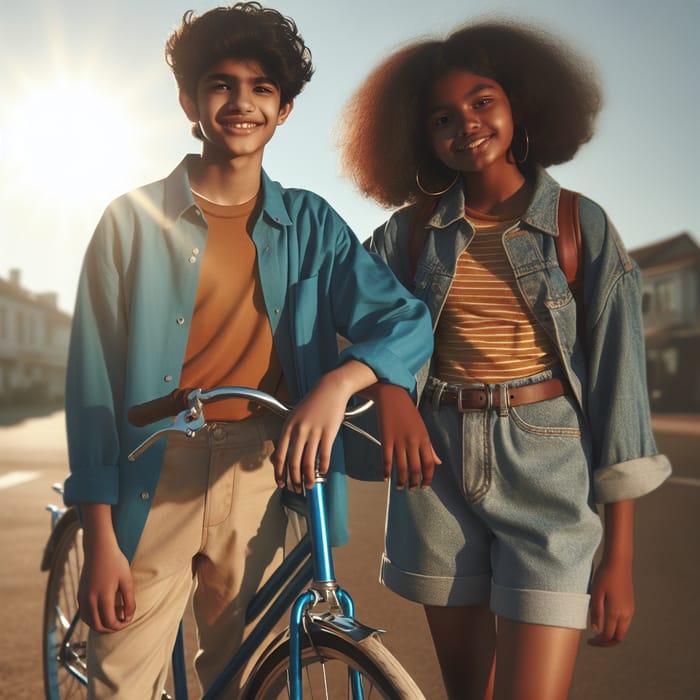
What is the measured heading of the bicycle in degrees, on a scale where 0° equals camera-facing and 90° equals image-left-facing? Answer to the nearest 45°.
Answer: approximately 315°

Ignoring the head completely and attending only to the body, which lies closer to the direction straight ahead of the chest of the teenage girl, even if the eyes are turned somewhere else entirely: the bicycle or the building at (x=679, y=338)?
the bicycle

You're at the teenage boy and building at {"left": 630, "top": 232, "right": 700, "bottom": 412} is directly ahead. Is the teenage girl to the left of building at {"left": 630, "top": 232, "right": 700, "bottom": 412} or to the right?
right

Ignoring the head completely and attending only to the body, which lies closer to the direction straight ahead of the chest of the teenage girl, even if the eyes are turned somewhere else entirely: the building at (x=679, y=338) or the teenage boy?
the teenage boy

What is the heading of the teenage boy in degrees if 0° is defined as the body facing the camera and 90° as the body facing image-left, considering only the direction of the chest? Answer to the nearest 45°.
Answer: approximately 0°

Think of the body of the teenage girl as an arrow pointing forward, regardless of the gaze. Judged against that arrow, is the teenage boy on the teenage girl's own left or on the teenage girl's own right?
on the teenage girl's own right

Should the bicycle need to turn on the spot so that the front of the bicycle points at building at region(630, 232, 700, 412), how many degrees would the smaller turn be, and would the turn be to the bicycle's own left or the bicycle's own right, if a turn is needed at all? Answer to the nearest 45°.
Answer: approximately 90° to the bicycle's own left

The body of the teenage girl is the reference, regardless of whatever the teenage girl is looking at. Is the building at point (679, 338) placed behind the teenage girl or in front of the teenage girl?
behind

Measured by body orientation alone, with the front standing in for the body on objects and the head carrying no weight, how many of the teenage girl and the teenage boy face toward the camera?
2
